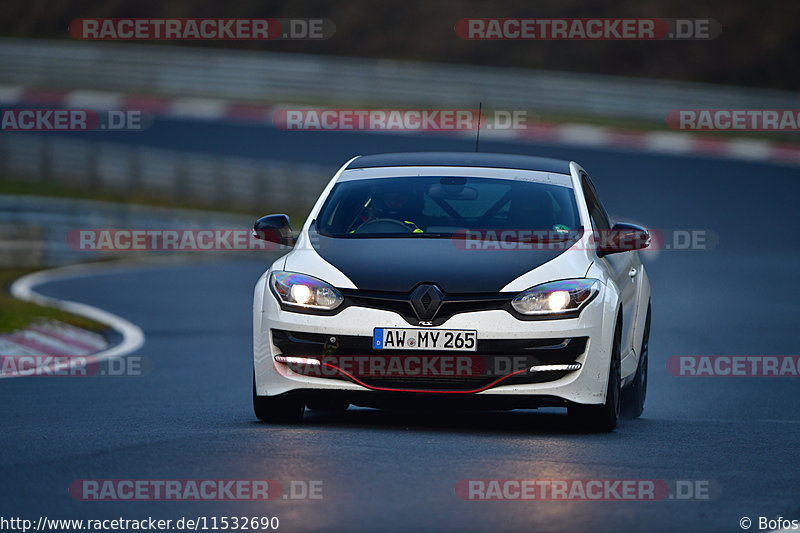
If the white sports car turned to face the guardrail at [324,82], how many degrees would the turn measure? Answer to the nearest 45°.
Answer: approximately 180°

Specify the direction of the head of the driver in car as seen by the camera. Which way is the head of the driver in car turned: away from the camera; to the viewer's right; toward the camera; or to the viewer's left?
toward the camera

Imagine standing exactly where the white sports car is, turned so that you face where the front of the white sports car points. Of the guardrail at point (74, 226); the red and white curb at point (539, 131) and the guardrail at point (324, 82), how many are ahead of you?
0

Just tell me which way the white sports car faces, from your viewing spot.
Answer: facing the viewer

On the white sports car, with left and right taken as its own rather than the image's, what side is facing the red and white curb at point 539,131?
back

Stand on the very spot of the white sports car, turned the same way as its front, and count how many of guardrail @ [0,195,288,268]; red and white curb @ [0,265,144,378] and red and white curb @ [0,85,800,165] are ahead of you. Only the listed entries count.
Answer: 0

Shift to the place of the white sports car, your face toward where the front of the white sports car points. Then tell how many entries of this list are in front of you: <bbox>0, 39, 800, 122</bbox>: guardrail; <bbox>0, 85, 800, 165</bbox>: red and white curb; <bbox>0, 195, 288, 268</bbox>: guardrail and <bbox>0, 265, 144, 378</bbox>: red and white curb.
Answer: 0

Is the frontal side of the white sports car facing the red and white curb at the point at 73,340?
no

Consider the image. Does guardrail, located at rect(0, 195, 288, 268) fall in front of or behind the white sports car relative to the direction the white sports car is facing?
behind

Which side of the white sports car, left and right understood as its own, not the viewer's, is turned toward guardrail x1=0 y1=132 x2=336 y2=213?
back
